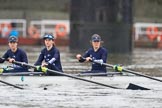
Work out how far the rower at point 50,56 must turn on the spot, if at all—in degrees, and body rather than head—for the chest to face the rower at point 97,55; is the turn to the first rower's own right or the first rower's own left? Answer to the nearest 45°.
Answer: approximately 135° to the first rower's own left

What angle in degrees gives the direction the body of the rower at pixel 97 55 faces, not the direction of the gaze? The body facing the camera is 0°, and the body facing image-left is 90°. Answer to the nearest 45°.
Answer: approximately 45°

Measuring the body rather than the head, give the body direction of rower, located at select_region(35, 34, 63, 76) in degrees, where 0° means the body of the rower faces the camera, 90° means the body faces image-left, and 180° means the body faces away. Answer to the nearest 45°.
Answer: approximately 45°
